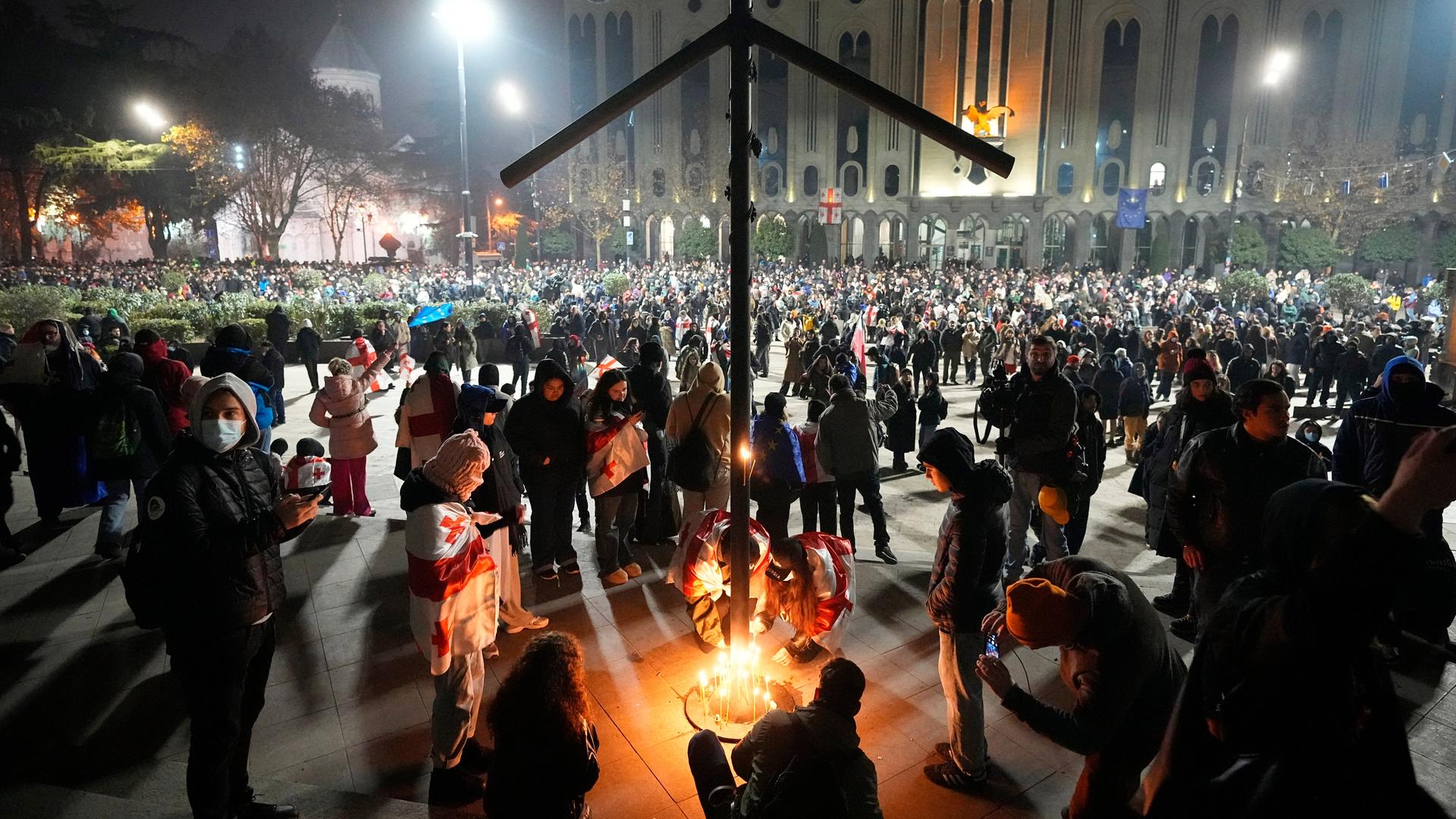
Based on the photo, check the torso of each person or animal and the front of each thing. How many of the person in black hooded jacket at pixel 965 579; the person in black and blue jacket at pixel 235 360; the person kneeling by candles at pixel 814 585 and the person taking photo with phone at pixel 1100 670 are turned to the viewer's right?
0

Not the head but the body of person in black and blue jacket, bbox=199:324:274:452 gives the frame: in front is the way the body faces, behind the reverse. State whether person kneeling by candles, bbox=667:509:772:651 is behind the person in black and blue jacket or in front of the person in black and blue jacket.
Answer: behind

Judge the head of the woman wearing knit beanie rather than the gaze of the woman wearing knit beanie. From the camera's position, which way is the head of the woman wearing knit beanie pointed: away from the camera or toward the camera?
away from the camera

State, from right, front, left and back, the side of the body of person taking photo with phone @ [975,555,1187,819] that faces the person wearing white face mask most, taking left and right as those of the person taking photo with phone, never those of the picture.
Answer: front

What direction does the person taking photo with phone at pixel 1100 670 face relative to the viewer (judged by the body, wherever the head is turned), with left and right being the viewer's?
facing to the left of the viewer

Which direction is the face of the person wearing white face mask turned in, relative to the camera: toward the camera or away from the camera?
toward the camera

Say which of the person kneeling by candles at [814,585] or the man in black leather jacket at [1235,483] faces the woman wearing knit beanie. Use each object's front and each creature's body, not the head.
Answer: the person kneeling by candles

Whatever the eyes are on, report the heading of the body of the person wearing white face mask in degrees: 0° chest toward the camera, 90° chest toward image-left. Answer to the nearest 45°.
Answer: approximately 315°

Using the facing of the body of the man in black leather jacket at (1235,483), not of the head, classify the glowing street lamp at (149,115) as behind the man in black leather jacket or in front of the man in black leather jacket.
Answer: behind

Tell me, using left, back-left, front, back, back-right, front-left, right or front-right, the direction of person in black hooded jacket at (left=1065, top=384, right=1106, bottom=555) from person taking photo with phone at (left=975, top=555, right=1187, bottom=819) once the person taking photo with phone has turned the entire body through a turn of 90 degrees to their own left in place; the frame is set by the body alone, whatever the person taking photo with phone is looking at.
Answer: back

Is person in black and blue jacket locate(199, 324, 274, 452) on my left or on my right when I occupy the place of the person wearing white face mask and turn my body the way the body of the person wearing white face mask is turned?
on my left

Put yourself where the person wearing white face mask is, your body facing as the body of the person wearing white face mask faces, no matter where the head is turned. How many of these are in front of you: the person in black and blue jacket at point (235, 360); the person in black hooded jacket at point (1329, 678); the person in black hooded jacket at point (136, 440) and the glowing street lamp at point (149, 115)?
1
